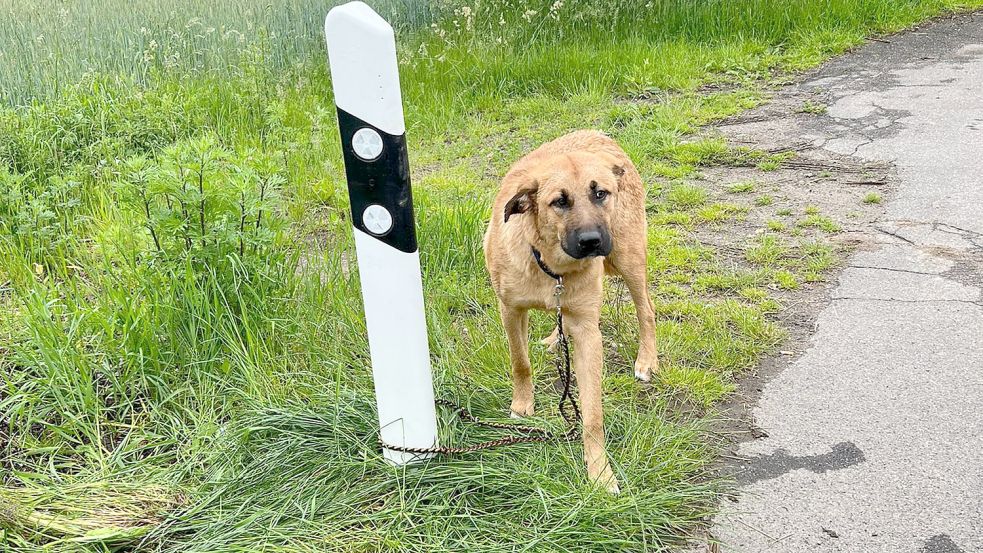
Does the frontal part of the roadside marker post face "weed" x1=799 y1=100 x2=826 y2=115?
no

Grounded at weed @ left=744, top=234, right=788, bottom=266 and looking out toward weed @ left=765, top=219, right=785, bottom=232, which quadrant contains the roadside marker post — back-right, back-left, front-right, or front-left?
back-left

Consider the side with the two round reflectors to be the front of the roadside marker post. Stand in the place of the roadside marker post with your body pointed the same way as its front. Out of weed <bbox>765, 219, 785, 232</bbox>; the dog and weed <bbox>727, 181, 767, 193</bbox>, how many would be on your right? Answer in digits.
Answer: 0

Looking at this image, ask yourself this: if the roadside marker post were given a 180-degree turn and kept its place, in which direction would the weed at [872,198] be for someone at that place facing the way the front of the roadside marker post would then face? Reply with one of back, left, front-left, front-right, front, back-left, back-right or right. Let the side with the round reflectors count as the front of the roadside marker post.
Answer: front-right

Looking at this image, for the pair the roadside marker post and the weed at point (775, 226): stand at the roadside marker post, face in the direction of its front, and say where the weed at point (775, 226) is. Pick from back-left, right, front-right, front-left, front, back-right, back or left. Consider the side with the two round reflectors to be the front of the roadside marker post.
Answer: back-left

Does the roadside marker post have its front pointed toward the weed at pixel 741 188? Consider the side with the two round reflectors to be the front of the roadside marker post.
no

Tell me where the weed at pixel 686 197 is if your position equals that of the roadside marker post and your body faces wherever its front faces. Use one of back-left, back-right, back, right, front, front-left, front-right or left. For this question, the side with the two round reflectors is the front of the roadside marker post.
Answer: back-left

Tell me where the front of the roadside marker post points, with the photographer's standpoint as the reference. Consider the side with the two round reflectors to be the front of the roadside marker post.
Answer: facing the viewer

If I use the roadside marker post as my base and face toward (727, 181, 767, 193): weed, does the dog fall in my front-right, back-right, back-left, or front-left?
front-right

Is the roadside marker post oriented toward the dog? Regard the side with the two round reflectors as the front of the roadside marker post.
no

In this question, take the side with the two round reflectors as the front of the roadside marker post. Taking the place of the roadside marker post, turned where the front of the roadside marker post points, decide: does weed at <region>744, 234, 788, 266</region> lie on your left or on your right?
on your left
